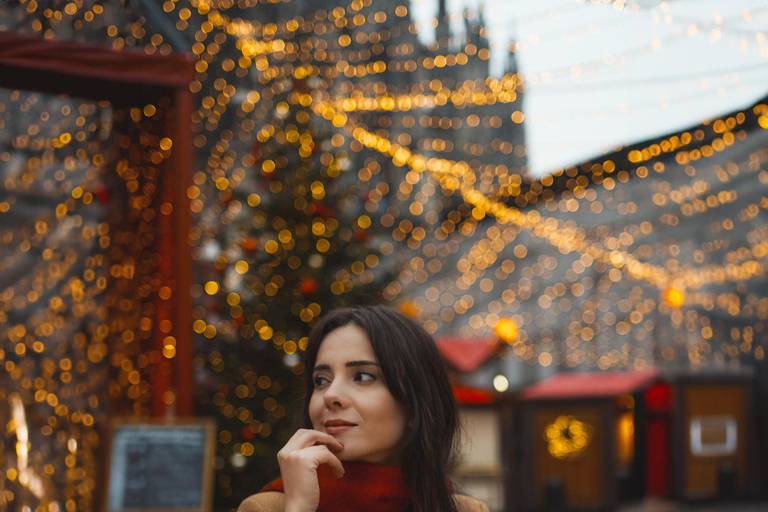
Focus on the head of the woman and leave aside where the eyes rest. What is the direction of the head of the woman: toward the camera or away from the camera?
toward the camera

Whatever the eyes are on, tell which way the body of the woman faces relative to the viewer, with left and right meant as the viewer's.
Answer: facing the viewer and to the left of the viewer

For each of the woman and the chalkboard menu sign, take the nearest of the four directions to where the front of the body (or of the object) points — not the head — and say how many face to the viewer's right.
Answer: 0

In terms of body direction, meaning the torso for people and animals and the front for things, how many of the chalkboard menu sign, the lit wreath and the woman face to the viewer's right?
0

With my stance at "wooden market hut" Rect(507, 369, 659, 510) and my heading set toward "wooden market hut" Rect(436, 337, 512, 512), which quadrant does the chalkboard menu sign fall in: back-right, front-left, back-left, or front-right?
front-left

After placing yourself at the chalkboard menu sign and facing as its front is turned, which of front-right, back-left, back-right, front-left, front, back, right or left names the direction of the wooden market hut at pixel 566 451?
back-left

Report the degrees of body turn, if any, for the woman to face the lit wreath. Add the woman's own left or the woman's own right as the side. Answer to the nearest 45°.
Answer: approximately 135° to the woman's own right

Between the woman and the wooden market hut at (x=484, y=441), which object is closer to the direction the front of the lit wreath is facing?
the woman

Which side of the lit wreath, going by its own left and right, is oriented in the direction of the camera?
front
